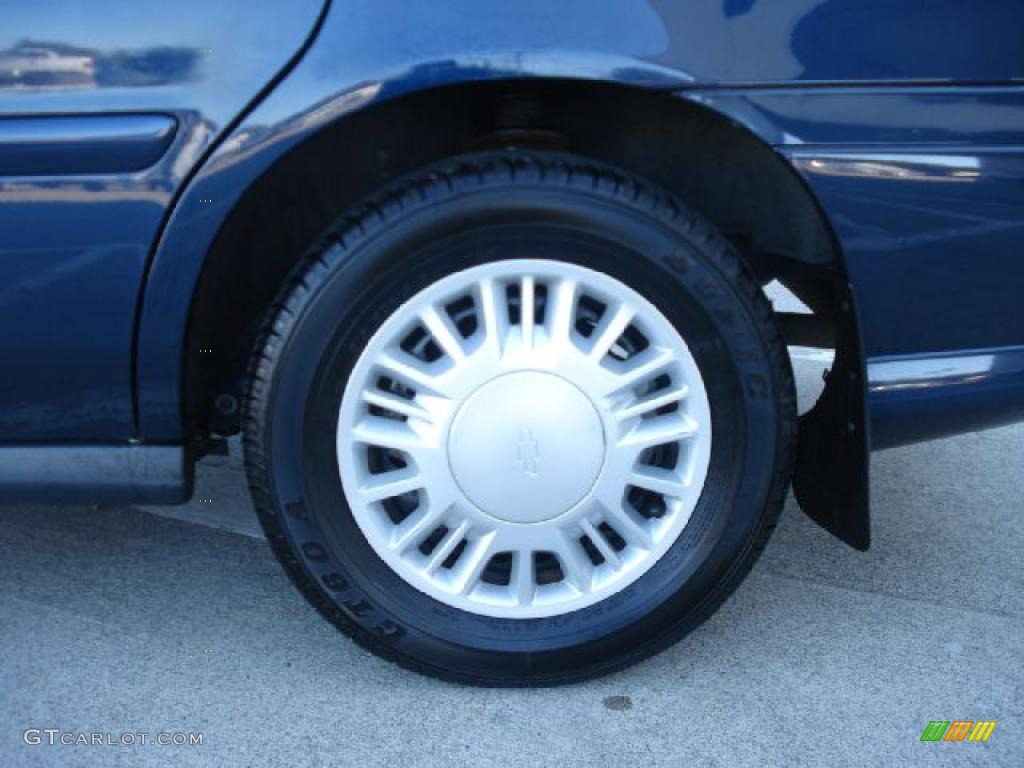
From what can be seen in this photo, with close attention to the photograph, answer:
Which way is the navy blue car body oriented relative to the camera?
to the viewer's left
